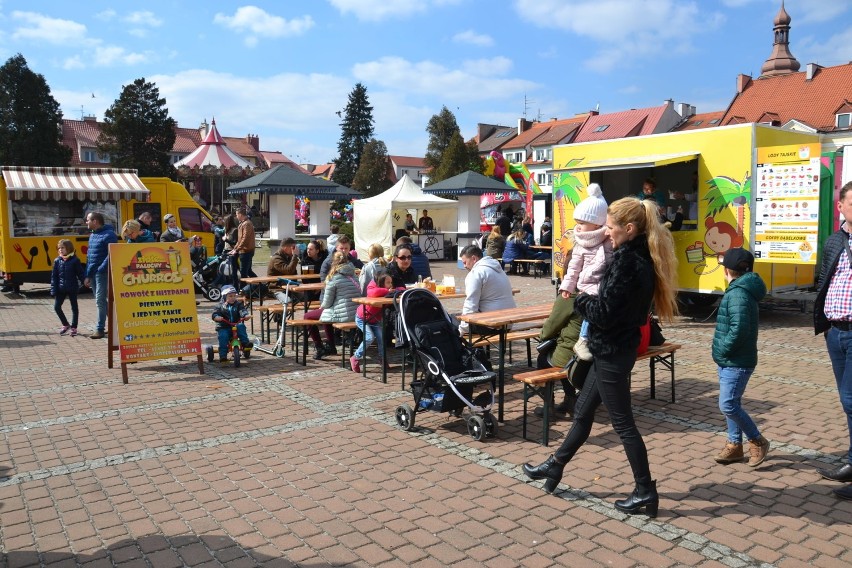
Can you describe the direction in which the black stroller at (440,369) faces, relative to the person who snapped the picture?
facing the viewer and to the right of the viewer

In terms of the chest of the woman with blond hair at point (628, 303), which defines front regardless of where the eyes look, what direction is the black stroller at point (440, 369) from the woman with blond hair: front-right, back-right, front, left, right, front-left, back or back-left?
front-right

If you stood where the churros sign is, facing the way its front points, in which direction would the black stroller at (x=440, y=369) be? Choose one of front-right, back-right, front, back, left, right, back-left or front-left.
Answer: front-left

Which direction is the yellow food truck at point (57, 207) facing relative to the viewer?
to the viewer's right

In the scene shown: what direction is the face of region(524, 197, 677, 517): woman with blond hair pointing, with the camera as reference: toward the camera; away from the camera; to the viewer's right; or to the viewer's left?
to the viewer's left

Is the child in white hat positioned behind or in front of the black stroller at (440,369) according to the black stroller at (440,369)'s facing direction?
in front

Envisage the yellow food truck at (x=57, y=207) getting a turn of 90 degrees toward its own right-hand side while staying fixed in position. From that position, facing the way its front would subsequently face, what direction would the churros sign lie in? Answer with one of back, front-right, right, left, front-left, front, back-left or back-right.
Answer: front

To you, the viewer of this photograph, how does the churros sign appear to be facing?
facing the viewer

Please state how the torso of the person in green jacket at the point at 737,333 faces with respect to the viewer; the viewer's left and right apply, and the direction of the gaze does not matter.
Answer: facing to the left of the viewer

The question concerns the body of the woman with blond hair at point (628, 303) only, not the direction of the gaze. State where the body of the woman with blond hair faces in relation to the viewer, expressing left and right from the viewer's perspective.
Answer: facing to the left of the viewer

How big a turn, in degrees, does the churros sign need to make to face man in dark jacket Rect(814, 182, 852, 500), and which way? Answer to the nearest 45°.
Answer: approximately 45° to its left
